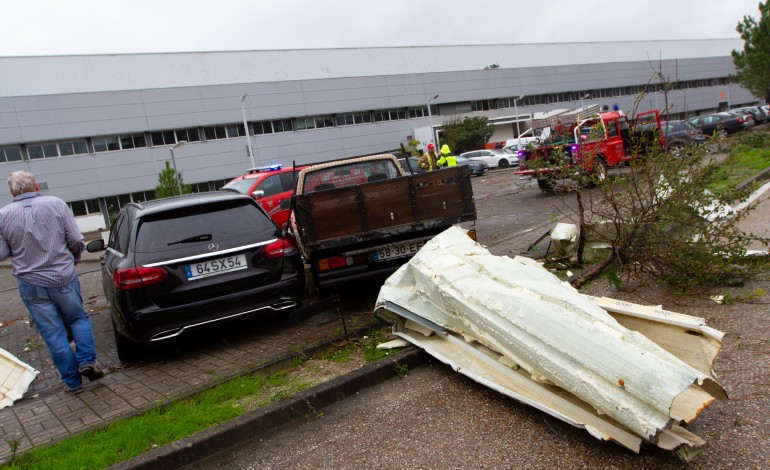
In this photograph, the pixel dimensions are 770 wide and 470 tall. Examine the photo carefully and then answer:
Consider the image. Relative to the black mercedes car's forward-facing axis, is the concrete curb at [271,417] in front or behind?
behind

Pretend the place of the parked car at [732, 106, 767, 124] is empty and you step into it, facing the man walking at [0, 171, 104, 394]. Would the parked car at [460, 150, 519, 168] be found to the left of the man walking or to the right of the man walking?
right

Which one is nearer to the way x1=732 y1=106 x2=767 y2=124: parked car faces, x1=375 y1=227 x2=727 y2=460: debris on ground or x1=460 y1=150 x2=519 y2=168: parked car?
the parked car

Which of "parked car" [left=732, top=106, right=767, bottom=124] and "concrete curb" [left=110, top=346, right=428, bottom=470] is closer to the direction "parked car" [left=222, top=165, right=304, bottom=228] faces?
the concrete curb

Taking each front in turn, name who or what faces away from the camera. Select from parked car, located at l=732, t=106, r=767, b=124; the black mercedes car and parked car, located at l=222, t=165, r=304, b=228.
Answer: the black mercedes car

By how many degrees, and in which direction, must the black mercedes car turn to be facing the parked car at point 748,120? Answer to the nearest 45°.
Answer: approximately 45° to its right

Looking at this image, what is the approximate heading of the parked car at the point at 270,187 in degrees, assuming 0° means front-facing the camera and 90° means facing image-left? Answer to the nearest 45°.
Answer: approximately 45°

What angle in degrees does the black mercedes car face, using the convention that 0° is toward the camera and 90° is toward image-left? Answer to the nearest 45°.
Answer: approximately 180°

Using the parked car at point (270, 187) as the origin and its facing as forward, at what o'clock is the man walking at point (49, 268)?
The man walking is roughly at 11 o'clock from the parked car.

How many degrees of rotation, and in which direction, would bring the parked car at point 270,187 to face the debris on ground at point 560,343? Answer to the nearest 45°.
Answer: approximately 45° to its left

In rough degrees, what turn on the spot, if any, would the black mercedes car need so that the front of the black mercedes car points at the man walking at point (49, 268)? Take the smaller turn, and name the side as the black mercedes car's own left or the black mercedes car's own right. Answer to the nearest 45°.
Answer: approximately 90° to the black mercedes car's own left
